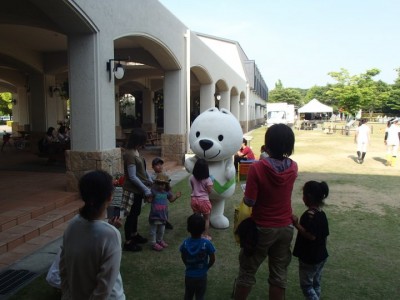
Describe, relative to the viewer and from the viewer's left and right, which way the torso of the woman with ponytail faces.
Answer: facing away from the viewer and to the right of the viewer

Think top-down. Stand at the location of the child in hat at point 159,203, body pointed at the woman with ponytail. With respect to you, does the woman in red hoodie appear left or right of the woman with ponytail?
left

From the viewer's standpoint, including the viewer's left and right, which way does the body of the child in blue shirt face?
facing away from the viewer

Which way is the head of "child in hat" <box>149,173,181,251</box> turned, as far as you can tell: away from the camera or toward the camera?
toward the camera

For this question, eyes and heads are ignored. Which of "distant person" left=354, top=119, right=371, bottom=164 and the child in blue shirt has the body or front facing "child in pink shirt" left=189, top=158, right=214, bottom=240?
the child in blue shirt

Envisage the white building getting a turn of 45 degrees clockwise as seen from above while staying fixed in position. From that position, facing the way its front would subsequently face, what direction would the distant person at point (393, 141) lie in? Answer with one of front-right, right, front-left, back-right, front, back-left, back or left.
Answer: left

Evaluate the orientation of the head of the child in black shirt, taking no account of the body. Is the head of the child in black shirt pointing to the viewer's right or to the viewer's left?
to the viewer's left

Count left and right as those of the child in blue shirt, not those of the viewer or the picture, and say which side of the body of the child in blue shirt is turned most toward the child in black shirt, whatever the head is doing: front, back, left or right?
right

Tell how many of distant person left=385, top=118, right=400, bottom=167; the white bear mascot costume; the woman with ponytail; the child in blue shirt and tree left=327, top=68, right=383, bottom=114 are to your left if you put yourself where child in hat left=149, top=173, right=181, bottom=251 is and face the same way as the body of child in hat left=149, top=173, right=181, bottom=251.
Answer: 3

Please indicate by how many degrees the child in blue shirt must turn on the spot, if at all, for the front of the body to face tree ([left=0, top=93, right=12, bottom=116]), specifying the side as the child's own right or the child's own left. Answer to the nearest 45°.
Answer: approximately 45° to the child's own left

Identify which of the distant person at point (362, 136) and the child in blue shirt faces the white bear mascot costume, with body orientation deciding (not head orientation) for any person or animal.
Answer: the child in blue shirt

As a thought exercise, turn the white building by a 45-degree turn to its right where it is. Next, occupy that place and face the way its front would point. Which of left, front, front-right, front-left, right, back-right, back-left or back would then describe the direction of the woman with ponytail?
front
